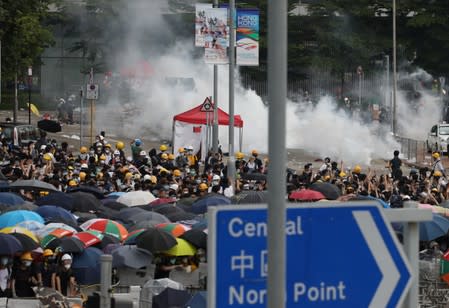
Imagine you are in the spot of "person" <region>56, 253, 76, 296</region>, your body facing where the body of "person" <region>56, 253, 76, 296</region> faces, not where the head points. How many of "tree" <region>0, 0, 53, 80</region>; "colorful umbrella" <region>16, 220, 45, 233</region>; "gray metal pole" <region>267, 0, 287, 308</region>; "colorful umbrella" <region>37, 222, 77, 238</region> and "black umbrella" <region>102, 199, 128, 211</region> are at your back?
4

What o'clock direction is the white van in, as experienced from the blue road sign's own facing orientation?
The white van is roughly at 6 o'clock from the blue road sign.

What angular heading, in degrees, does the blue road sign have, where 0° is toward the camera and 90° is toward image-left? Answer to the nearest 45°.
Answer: approximately 0°

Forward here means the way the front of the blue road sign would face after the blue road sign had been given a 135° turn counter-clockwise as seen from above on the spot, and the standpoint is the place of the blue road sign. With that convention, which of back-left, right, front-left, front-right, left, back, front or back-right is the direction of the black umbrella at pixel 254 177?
front-left

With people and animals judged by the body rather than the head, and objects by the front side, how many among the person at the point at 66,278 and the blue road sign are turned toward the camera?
2
